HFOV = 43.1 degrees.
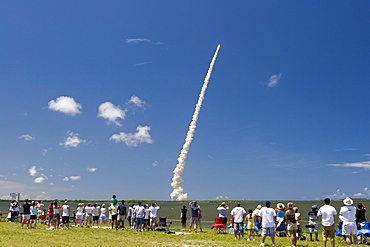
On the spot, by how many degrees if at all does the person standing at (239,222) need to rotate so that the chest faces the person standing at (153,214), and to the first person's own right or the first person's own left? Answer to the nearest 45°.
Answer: approximately 45° to the first person's own left

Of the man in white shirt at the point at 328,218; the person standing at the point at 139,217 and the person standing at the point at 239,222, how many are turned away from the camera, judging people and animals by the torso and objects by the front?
3

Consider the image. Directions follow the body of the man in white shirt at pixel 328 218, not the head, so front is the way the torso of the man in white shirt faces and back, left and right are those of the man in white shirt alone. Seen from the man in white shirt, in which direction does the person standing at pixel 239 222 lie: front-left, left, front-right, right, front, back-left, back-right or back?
front-left

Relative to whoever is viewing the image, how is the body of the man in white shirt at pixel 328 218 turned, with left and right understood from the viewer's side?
facing away from the viewer

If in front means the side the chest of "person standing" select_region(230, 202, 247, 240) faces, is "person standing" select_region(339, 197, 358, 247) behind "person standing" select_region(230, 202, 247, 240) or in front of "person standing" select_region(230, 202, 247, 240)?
behind

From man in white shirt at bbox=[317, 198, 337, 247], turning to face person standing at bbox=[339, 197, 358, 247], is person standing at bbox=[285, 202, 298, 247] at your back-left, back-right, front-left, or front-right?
back-left

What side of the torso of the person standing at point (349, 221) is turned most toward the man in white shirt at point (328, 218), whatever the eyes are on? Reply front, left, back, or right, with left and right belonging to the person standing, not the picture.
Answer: left

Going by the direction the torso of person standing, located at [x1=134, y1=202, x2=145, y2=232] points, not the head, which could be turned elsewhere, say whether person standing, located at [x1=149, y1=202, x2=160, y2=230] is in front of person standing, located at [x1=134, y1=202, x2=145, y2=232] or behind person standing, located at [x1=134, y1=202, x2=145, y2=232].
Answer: in front

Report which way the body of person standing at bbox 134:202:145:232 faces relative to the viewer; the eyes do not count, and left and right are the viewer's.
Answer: facing away from the viewer

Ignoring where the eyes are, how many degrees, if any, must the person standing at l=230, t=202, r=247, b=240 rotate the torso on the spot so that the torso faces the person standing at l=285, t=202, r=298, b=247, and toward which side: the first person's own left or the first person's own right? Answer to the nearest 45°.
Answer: approximately 135° to the first person's own right

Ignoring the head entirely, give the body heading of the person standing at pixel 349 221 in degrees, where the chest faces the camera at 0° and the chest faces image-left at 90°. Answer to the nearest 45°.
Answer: approximately 180°

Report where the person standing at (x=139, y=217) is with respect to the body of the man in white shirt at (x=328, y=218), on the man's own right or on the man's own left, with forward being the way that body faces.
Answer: on the man's own left

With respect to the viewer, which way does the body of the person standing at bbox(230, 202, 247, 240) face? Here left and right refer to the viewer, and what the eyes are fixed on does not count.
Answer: facing away from the viewer

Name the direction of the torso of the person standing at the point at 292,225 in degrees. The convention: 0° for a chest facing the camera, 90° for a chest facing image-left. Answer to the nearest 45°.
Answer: approximately 135°

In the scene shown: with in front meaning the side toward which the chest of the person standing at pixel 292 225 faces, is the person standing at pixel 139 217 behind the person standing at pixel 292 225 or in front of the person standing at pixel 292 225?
in front

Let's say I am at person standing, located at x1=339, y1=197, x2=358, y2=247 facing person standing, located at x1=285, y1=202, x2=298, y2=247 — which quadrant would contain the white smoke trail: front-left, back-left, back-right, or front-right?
front-right
